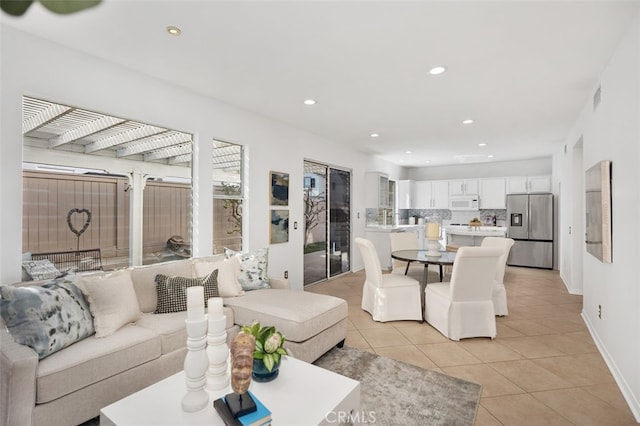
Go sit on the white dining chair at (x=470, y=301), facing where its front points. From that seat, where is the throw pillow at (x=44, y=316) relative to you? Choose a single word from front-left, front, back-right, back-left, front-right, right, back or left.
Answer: left

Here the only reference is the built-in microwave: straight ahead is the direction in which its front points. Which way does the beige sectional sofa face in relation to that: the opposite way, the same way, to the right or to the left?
to the left

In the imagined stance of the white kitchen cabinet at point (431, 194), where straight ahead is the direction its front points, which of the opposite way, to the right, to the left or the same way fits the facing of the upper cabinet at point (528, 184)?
the same way

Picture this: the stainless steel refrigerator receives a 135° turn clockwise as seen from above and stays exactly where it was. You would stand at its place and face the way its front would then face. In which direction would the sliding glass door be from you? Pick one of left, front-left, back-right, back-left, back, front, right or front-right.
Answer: left

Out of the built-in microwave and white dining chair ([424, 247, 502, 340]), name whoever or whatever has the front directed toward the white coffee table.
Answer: the built-in microwave

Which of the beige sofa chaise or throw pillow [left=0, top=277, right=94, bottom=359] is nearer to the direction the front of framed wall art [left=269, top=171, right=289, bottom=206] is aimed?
the beige sofa chaise

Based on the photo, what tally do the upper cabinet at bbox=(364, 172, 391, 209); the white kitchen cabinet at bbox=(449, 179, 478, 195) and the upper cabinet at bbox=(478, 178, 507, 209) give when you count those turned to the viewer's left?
0

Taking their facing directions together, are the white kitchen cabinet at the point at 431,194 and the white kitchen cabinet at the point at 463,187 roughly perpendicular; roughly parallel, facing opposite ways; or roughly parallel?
roughly parallel

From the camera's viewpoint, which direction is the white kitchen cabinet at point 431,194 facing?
toward the camera

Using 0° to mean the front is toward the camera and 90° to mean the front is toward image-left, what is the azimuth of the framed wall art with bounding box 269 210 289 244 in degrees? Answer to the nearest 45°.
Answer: approximately 315°

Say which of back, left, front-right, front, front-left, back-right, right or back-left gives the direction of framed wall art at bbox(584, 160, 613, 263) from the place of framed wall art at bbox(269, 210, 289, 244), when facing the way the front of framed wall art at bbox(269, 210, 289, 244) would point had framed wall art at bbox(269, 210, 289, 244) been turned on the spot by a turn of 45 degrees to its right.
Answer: front-left

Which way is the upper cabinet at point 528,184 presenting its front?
toward the camera

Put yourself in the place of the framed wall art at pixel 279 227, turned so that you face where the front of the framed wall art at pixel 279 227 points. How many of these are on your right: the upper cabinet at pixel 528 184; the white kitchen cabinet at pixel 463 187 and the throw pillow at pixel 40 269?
1

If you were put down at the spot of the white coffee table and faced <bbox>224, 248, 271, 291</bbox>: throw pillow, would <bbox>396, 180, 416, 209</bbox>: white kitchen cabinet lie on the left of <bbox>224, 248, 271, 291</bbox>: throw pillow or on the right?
right

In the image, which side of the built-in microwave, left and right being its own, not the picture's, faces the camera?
front

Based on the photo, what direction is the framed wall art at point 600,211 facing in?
to the viewer's left
